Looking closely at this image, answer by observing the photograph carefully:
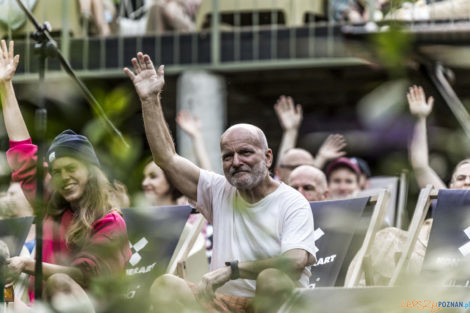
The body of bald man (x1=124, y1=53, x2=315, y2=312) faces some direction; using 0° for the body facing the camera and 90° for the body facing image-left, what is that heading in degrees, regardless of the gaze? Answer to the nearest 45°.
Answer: approximately 45°

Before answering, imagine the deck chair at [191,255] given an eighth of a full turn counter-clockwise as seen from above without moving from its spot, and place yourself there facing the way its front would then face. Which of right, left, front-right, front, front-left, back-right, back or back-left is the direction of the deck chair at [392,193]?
back-left

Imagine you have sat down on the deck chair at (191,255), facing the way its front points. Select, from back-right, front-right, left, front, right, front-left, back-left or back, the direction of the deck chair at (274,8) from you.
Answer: back-right

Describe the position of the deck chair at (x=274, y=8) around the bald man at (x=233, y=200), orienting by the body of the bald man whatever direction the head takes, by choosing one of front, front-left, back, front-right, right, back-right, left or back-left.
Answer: back-right

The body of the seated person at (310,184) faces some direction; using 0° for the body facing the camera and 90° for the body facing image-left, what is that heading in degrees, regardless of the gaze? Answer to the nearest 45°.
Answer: approximately 45°
